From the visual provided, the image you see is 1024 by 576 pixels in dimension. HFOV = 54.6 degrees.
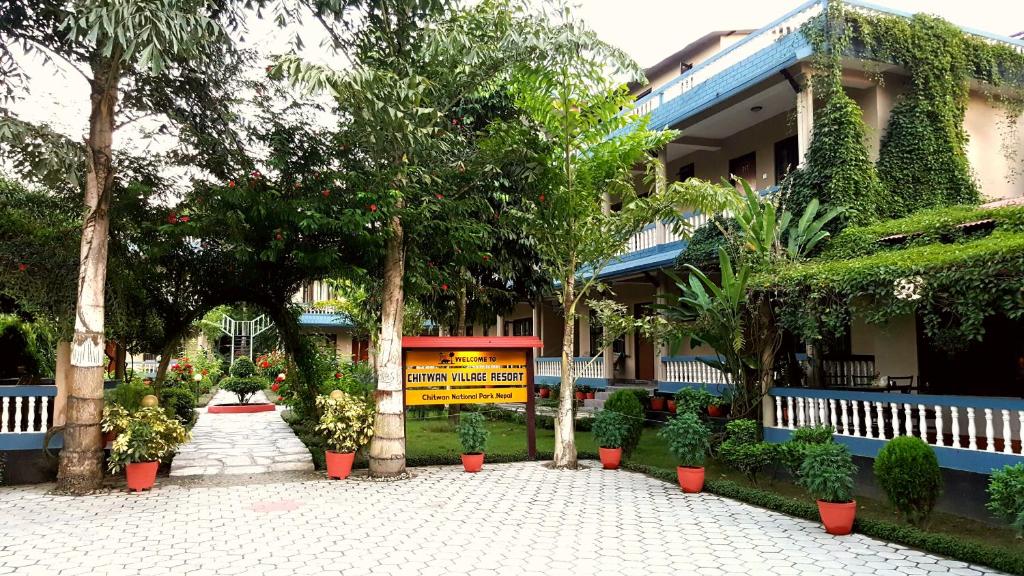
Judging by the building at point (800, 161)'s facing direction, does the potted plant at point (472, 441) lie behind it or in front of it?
in front

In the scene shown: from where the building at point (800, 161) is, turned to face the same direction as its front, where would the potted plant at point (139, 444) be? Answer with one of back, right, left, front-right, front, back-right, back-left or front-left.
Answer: front

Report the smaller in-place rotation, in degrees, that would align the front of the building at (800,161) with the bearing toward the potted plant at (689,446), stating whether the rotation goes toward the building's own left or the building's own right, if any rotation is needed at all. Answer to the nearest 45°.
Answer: approximately 45° to the building's own left

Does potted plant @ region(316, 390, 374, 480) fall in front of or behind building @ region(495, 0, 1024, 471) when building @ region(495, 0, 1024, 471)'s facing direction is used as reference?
in front

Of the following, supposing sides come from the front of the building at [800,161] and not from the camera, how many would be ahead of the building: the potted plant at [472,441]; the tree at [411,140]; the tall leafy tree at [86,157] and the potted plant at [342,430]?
4

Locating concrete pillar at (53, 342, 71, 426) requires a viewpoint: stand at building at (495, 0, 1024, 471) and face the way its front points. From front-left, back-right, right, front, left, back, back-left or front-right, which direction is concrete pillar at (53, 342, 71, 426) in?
front

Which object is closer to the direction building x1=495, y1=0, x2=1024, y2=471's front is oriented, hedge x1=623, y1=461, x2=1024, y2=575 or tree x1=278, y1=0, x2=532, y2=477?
the tree

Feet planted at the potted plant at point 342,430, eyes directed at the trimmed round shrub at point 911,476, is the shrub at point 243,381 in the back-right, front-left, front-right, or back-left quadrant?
back-left

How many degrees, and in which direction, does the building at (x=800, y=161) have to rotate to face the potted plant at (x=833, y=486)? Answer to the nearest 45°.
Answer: approximately 45° to its left

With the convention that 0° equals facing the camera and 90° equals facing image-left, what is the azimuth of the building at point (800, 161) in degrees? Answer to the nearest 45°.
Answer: approximately 45°

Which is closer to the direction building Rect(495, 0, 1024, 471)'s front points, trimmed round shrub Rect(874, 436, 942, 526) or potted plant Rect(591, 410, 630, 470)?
the potted plant

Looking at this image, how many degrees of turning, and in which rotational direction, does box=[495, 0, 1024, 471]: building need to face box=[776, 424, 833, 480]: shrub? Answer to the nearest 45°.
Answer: approximately 45° to its left

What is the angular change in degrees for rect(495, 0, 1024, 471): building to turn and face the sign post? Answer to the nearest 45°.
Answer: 0° — it already faces it

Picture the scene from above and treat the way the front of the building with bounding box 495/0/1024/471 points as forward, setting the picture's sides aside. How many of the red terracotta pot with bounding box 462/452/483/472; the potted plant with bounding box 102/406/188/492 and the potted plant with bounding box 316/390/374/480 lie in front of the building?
3

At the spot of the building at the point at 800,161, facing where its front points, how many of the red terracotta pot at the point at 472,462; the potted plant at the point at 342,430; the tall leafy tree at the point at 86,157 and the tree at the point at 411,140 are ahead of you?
4

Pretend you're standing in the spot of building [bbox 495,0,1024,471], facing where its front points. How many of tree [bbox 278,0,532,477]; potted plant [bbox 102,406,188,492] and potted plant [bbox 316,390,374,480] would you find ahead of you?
3

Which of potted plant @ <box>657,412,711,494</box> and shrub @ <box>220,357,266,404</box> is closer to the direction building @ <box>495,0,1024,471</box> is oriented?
the potted plant

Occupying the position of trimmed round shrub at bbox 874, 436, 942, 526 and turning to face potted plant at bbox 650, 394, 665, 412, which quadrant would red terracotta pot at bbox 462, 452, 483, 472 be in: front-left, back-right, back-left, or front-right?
front-left
